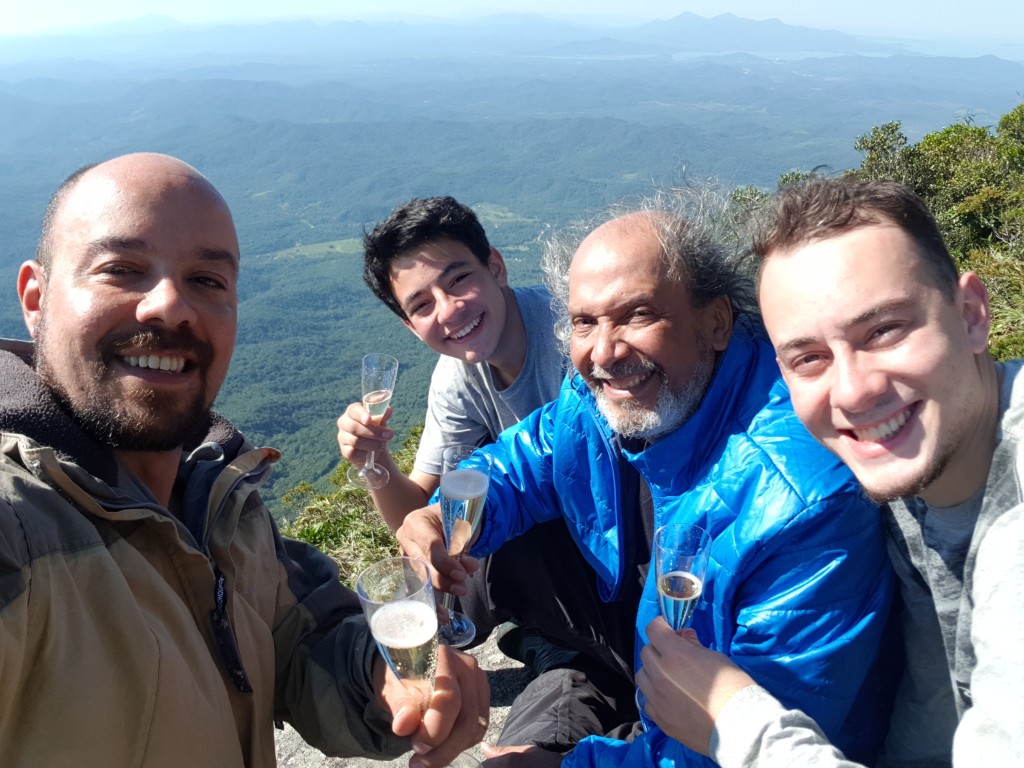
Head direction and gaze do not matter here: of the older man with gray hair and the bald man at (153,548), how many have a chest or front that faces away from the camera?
0

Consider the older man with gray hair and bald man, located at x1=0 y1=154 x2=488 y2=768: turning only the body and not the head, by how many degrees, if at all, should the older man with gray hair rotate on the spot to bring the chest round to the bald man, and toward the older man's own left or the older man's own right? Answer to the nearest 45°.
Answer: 0° — they already face them

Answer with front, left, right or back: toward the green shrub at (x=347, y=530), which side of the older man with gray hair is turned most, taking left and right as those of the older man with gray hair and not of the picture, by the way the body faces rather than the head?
right

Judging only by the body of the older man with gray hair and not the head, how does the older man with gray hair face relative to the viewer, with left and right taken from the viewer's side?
facing the viewer and to the left of the viewer

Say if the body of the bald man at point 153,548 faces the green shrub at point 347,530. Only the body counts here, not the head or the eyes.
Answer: no

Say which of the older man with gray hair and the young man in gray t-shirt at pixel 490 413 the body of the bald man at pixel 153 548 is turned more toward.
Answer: the older man with gray hair

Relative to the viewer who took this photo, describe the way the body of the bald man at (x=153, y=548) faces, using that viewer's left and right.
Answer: facing the viewer and to the right of the viewer

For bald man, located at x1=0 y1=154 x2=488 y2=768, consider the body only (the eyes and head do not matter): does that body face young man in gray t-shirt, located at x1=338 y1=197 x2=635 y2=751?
no

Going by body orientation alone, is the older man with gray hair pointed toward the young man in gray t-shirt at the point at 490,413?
no
